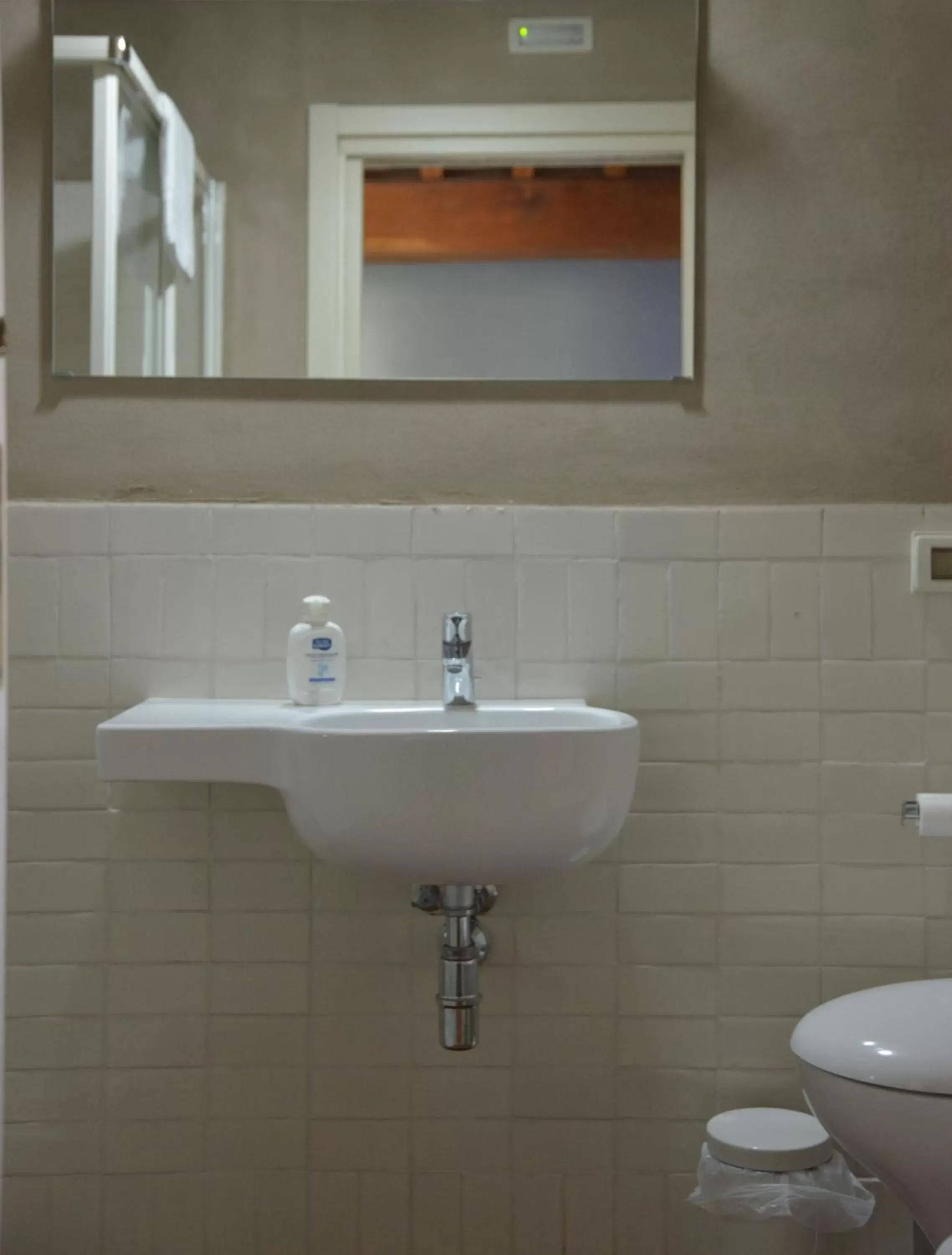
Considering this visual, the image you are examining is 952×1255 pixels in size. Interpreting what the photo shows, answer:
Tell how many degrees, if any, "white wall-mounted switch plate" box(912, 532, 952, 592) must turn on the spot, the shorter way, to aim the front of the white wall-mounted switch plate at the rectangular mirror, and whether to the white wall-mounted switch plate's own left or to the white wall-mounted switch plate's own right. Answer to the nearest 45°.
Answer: approximately 90° to the white wall-mounted switch plate's own right

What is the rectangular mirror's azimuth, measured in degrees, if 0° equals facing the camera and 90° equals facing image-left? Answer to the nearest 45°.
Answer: approximately 0°

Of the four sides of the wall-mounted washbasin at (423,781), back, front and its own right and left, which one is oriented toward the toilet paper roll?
left
